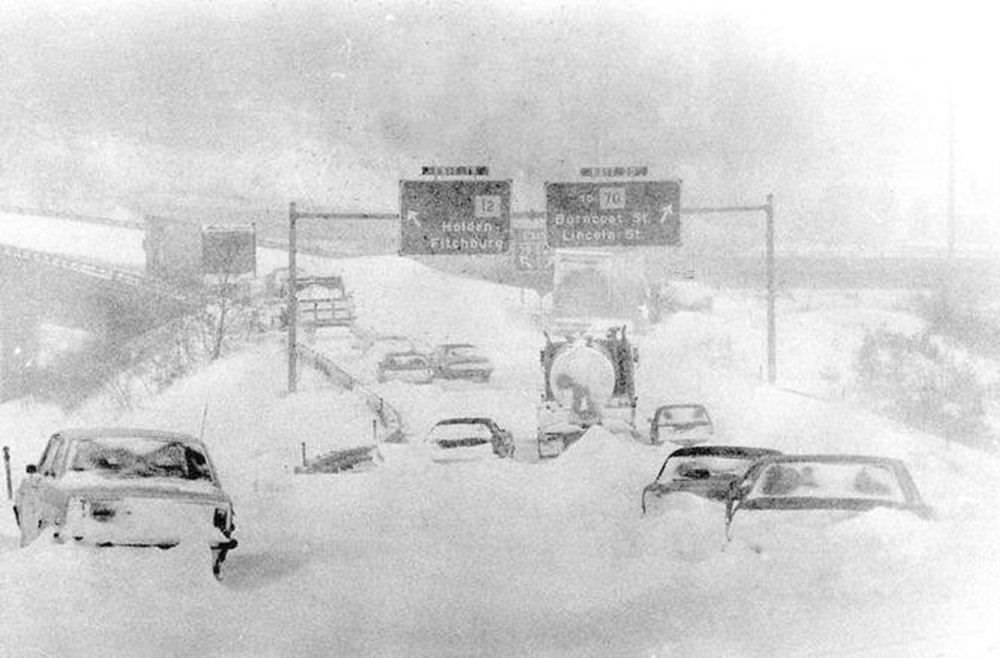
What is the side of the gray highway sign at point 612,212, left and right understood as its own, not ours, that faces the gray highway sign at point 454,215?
right

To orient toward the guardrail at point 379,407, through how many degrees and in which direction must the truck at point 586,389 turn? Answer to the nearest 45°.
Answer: approximately 45° to its left

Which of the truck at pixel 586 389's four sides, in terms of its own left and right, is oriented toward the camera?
back

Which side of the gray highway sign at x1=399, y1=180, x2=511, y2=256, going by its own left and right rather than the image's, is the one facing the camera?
front

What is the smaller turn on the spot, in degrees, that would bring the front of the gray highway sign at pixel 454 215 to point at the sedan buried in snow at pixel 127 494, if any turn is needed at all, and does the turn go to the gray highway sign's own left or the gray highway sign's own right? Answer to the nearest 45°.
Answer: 0° — it already faces it

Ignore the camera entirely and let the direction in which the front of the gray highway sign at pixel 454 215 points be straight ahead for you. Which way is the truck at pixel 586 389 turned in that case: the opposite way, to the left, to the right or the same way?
the opposite way

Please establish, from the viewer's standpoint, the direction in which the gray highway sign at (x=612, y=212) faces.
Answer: facing the viewer

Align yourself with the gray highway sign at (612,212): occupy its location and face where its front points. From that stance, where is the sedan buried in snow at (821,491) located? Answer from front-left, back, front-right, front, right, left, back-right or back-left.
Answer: front

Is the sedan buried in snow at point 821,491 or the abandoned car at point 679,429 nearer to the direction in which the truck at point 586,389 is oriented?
the abandoned car
